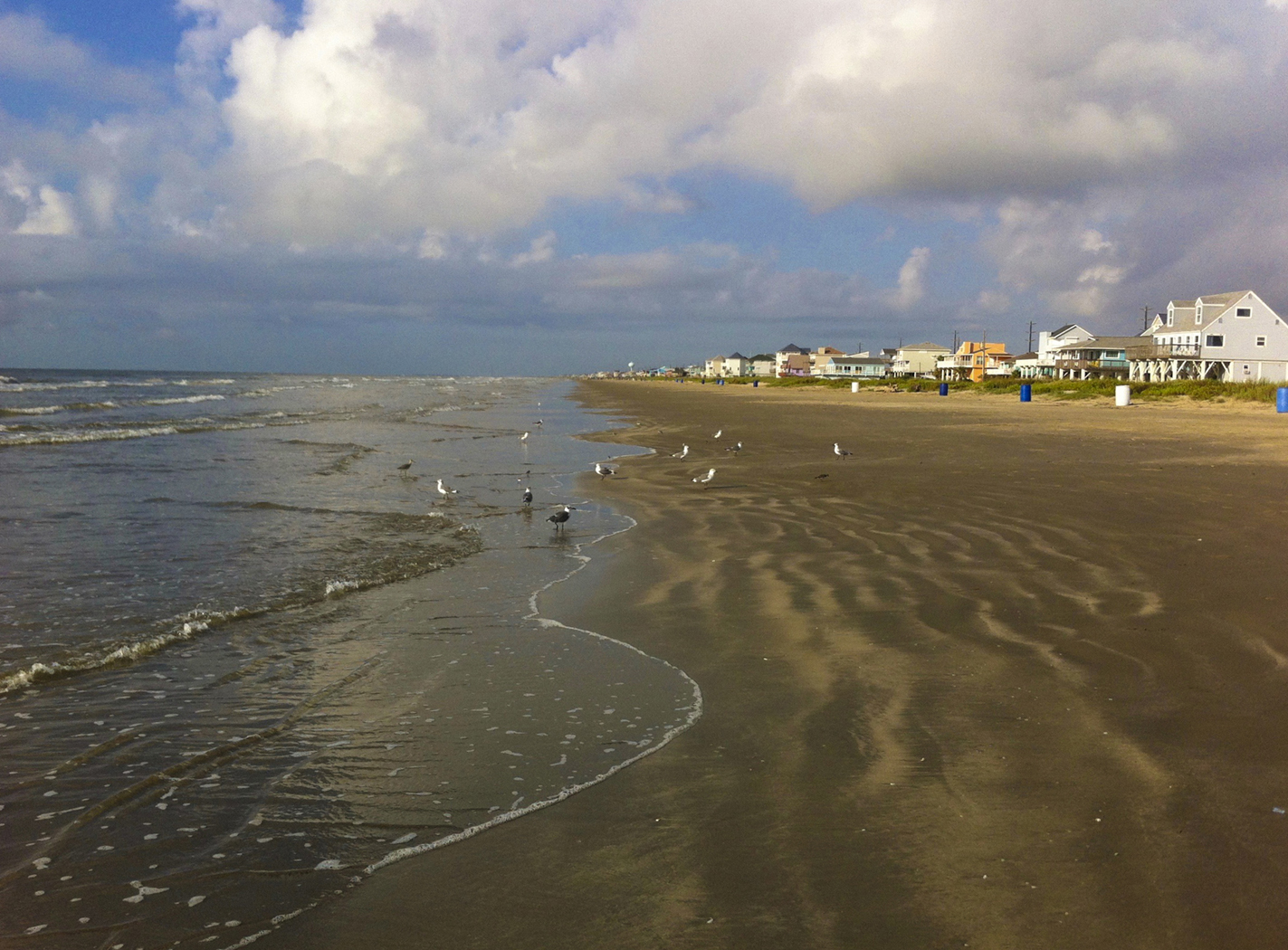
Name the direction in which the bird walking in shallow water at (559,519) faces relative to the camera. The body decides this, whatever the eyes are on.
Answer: to the viewer's right
